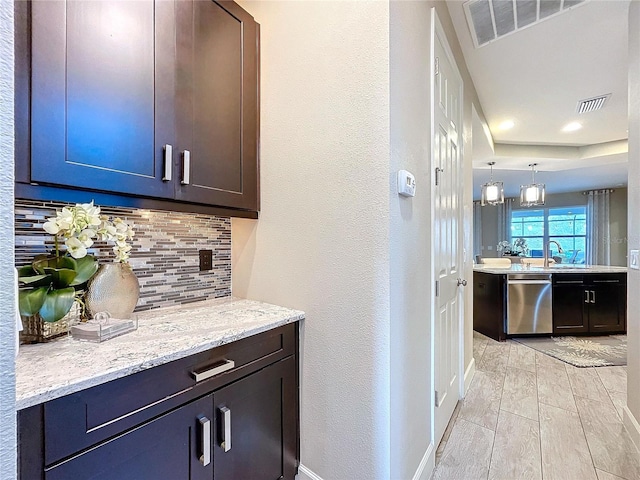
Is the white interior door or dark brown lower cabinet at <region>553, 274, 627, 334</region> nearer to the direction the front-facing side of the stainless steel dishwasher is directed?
the white interior door

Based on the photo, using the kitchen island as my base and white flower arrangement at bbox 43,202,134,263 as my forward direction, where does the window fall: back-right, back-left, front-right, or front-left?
back-right

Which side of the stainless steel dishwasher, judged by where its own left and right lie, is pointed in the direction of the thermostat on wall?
front

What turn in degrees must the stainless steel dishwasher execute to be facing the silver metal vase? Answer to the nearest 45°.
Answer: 0° — it already faces it

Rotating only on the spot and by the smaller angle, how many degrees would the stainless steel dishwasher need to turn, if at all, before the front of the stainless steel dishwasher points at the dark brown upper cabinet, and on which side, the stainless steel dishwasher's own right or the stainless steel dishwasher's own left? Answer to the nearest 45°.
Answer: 0° — it already faces it

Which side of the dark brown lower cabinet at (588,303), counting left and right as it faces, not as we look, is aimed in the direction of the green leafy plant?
front

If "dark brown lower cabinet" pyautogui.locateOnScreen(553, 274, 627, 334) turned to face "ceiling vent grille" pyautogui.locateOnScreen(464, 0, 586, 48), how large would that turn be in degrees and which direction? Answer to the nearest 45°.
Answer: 0° — it already faces it

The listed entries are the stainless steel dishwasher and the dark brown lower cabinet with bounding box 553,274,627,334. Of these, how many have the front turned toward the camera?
2

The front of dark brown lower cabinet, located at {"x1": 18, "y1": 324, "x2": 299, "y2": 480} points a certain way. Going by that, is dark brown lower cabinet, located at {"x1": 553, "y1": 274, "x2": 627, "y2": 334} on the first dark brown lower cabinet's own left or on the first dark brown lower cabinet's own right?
on the first dark brown lower cabinet's own left

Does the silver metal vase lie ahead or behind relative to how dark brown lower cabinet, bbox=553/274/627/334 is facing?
ahead
